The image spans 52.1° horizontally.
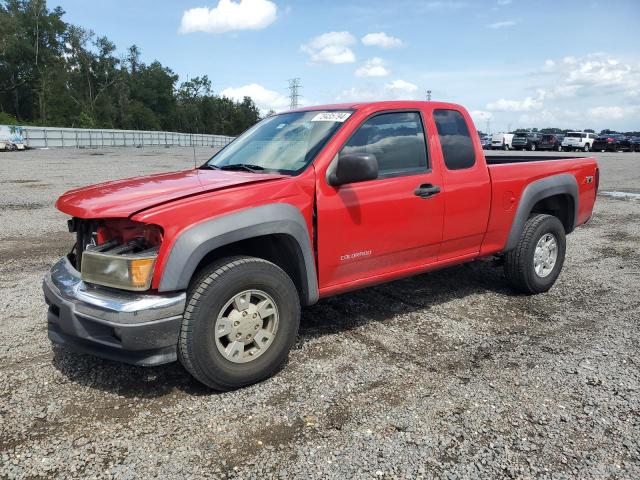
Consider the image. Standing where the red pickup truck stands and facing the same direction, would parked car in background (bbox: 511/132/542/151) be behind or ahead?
behind

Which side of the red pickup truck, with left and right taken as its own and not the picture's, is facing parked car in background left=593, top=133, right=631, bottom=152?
back

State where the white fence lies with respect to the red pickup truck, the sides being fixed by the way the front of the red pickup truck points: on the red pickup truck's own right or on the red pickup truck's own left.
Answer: on the red pickup truck's own right

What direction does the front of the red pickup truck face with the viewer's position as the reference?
facing the viewer and to the left of the viewer

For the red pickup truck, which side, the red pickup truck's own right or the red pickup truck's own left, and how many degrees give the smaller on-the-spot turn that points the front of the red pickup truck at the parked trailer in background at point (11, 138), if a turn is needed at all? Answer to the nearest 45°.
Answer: approximately 90° to the red pickup truck's own right

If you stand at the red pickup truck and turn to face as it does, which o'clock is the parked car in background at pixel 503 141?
The parked car in background is roughly at 5 o'clock from the red pickup truck.

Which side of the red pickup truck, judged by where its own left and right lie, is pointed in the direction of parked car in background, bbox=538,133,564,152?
back
